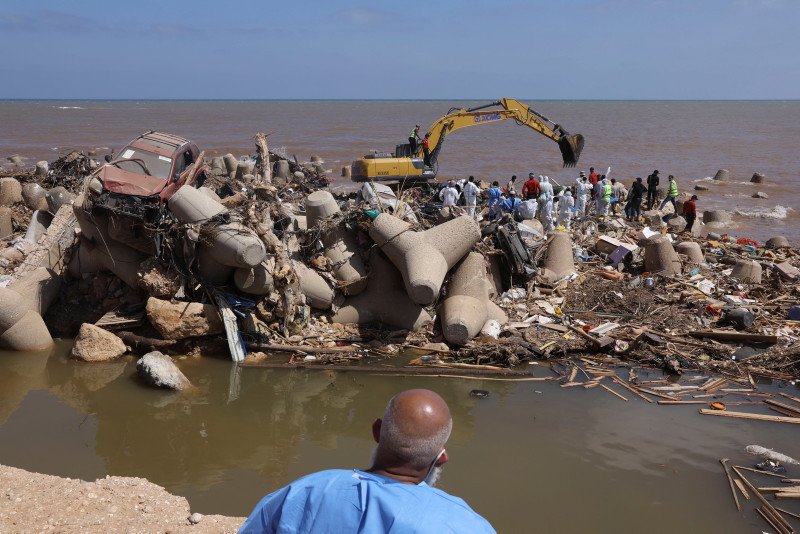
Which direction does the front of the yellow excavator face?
to the viewer's right

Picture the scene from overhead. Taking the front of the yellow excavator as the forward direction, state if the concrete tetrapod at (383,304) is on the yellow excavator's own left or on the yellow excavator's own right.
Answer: on the yellow excavator's own right

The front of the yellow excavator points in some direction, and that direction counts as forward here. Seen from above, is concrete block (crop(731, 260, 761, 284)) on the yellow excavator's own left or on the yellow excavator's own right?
on the yellow excavator's own right

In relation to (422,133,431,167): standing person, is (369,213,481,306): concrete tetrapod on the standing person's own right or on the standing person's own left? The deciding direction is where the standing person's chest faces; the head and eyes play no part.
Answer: on the standing person's own right

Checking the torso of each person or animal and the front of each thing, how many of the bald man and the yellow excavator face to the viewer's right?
1

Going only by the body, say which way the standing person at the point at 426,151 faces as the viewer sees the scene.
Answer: to the viewer's right

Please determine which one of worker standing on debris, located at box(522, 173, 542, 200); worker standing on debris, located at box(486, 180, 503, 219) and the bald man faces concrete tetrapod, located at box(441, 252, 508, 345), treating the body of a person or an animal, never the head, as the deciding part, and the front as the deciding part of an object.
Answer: the bald man

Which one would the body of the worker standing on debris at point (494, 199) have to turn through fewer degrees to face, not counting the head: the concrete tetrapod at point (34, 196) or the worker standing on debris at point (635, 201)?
the worker standing on debris

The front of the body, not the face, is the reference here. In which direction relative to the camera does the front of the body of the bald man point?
away from the camera

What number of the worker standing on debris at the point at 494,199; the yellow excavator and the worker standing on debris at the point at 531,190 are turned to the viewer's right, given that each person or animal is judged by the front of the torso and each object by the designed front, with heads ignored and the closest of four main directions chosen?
1

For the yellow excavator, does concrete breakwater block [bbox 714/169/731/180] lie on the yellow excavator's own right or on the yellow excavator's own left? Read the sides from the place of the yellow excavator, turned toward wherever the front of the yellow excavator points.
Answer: on the yellow excavator's own left

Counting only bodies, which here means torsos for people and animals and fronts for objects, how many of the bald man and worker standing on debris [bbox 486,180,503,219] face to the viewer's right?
0

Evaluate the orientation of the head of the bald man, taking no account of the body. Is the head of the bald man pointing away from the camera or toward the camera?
away from the camera

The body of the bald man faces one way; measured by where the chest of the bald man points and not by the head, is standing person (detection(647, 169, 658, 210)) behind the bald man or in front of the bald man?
in front
